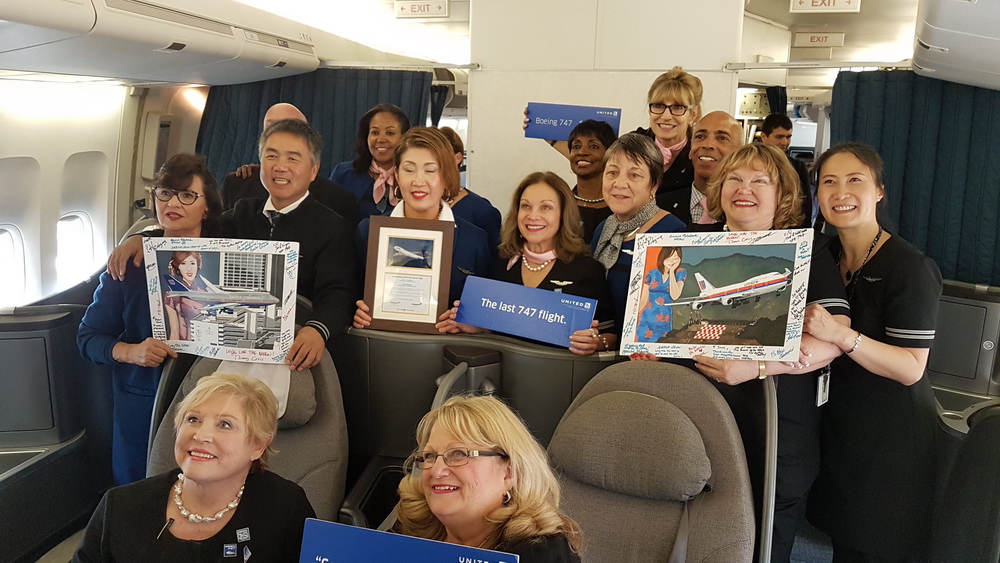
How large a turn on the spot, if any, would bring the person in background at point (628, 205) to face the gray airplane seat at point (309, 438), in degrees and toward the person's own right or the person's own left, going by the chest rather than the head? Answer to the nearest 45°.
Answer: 0° — they already face it

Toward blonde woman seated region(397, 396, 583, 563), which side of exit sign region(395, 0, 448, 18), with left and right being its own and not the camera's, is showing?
front

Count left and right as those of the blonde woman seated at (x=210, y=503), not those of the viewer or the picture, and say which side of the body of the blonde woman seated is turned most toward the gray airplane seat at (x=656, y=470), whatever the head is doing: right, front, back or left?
left

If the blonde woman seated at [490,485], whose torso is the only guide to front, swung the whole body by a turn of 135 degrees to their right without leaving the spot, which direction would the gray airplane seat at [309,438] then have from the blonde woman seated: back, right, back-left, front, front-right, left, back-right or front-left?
front-left

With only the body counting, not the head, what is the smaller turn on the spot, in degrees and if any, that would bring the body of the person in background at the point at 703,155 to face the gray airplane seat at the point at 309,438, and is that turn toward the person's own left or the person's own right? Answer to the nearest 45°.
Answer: approximately 45° to the person's own right

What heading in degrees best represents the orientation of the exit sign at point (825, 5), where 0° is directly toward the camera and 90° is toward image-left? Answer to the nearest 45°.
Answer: approximately 0°

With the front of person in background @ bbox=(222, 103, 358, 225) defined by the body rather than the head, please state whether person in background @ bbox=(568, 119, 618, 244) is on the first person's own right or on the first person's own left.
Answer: on the first person's own left

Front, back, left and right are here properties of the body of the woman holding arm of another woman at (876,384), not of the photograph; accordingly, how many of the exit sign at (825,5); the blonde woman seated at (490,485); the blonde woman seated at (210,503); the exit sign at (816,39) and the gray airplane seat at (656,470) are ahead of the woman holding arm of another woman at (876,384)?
3
